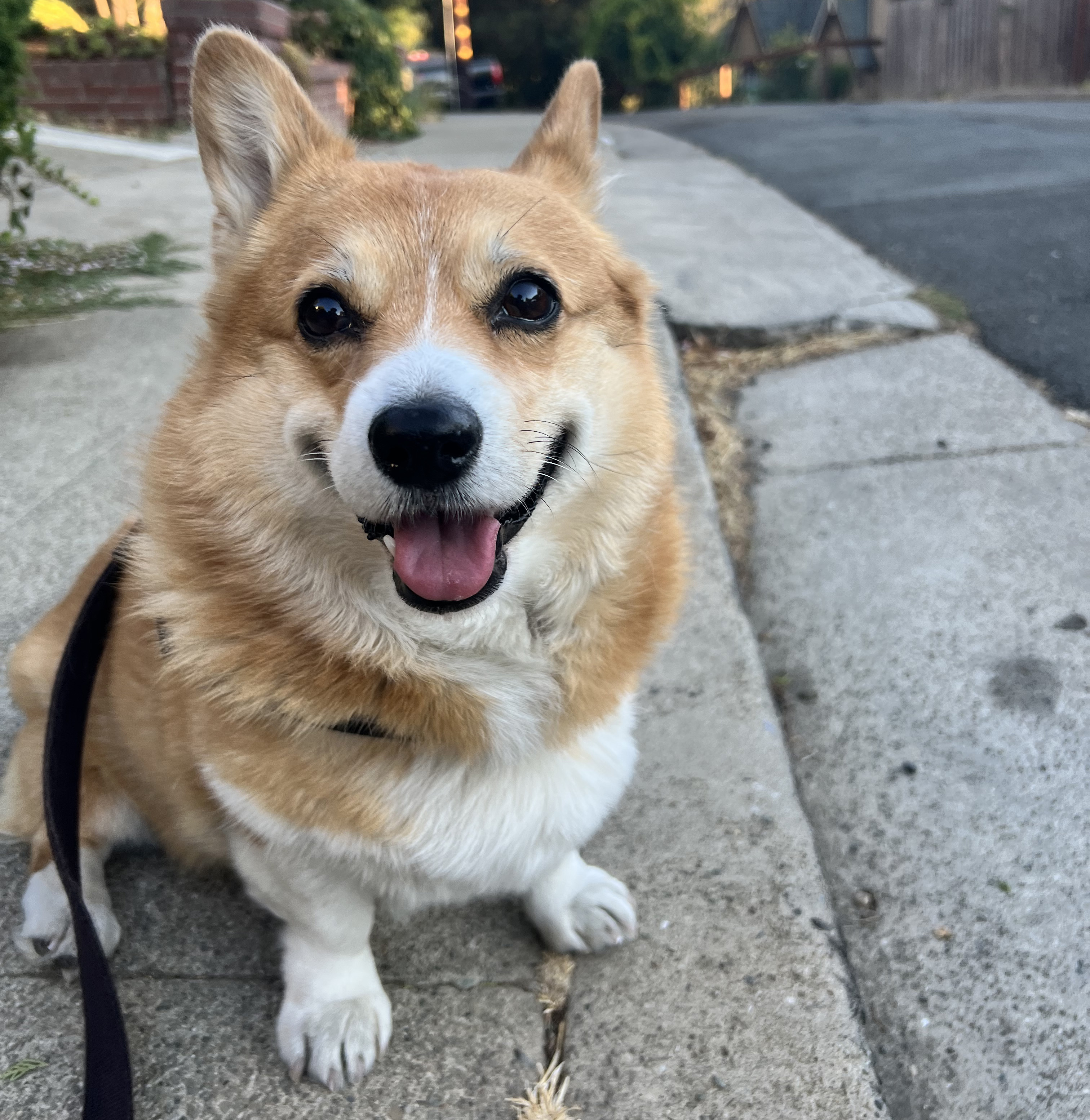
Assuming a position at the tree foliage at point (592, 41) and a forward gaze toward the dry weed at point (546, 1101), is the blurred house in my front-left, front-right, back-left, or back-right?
back-left

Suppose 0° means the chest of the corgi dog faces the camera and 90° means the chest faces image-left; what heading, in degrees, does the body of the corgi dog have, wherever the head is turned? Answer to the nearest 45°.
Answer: approximately 315°

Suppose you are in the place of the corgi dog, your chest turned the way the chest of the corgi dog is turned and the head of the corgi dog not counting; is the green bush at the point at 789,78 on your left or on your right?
on your left

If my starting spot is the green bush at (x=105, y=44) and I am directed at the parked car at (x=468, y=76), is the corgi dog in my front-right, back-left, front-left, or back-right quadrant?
back-right
